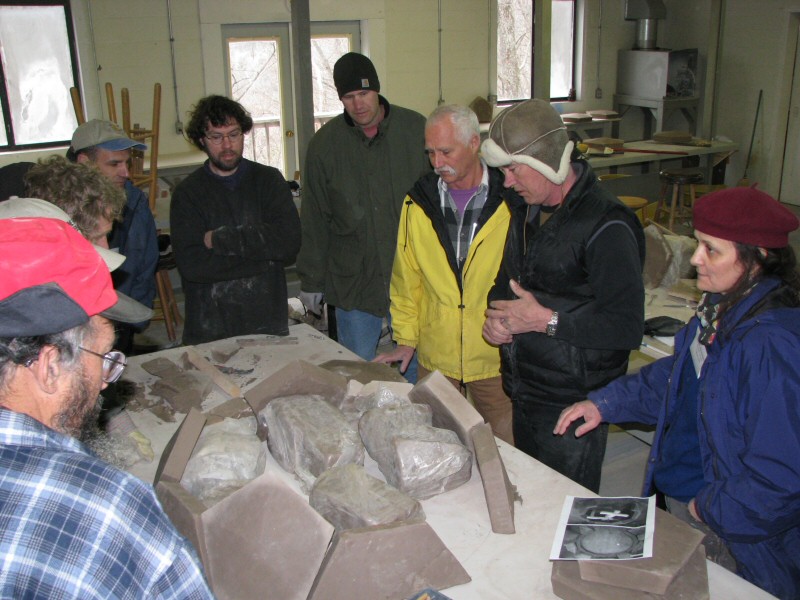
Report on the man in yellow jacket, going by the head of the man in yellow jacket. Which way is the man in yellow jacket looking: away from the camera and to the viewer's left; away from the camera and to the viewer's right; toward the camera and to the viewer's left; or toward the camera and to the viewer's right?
toward the camera and to the viewer's left

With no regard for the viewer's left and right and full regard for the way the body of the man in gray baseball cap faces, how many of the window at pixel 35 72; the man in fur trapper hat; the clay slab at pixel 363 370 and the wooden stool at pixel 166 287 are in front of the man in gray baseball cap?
2

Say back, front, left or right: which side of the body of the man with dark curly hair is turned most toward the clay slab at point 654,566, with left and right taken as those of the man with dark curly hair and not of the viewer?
front

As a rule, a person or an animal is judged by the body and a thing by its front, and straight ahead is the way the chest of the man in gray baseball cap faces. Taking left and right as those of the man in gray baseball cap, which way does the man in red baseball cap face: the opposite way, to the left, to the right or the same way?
to the left

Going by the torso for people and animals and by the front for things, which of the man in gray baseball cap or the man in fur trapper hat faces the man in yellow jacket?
the man in gray baseball cap

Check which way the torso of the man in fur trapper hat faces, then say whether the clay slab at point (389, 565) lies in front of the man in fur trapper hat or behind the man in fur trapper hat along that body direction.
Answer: in front

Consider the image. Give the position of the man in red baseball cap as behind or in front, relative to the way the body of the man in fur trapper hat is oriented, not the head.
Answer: in front

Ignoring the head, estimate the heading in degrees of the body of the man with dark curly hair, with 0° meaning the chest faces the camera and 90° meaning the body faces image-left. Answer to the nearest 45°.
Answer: approximately 0°

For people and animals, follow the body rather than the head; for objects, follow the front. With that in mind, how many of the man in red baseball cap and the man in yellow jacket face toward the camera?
1

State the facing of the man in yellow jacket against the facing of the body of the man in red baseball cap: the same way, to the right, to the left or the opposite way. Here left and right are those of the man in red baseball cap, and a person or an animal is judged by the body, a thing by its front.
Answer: the opposite way

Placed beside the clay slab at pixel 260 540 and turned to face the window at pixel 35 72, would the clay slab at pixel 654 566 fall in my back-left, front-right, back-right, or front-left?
back-right

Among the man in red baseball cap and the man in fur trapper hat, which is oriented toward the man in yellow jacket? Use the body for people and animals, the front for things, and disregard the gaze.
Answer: the man in red baseball cap
